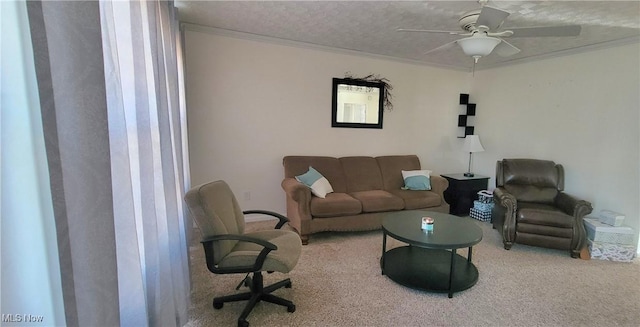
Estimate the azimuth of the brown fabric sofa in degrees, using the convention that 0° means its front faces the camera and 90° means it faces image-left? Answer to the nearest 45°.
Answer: approximately 315°

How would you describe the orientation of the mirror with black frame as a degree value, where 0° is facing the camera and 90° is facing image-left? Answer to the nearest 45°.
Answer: approximately 0°

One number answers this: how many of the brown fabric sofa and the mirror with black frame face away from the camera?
0

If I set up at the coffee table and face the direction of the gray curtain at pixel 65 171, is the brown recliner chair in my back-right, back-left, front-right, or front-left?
back-left

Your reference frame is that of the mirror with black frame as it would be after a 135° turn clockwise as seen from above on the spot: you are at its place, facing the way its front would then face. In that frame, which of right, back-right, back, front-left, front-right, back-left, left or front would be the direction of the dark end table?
back-right

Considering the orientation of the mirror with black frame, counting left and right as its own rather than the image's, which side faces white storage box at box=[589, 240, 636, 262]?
left

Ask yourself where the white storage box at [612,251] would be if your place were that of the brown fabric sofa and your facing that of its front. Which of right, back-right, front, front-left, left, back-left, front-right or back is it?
front-left

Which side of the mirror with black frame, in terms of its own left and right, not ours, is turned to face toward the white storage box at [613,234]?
left
